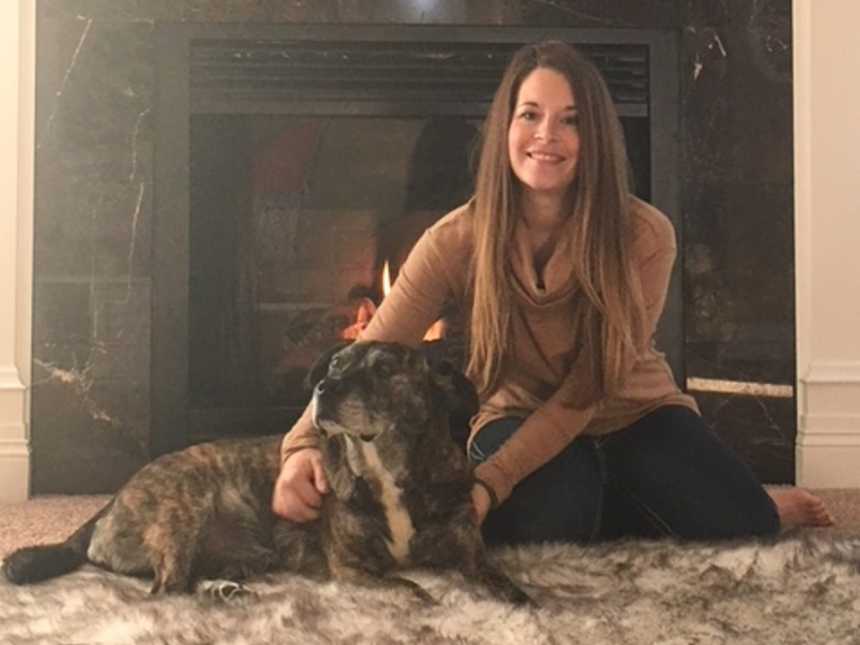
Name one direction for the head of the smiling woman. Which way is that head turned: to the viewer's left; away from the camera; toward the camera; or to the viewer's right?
toward the camera

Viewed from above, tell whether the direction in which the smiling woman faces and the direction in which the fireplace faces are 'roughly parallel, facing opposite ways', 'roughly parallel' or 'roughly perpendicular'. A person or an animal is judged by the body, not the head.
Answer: roughly parallel

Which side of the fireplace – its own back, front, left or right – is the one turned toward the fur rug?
front

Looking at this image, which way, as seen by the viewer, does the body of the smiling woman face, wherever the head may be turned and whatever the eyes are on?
toward the camera

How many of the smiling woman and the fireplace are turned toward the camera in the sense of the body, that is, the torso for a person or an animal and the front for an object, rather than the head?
2

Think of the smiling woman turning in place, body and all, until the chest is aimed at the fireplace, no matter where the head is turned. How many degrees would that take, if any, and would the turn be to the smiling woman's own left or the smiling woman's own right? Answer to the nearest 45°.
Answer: approximately 135° to the smiling woman's own right

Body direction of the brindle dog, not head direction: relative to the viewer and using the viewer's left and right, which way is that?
facing the viewer and to the right of the viewer
